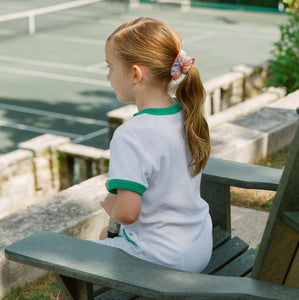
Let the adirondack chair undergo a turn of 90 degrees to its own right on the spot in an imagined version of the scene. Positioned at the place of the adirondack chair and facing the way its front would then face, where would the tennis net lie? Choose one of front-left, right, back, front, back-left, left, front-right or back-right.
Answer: front-left

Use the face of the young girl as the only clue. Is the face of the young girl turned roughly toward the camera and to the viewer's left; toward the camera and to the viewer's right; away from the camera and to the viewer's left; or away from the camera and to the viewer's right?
away from the camera and to the viewer's left

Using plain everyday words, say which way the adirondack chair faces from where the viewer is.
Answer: facing away from the viewer and to the left of the viewer

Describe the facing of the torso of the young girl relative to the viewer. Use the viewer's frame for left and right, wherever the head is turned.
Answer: facing away from the viewer and to the left of the viewer

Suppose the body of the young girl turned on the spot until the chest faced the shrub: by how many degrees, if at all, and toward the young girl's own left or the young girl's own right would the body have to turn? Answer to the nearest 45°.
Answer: approximately 45° to the young girl's own right

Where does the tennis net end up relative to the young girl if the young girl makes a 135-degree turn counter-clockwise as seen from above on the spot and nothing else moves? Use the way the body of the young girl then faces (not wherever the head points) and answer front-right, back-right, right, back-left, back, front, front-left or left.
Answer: back
